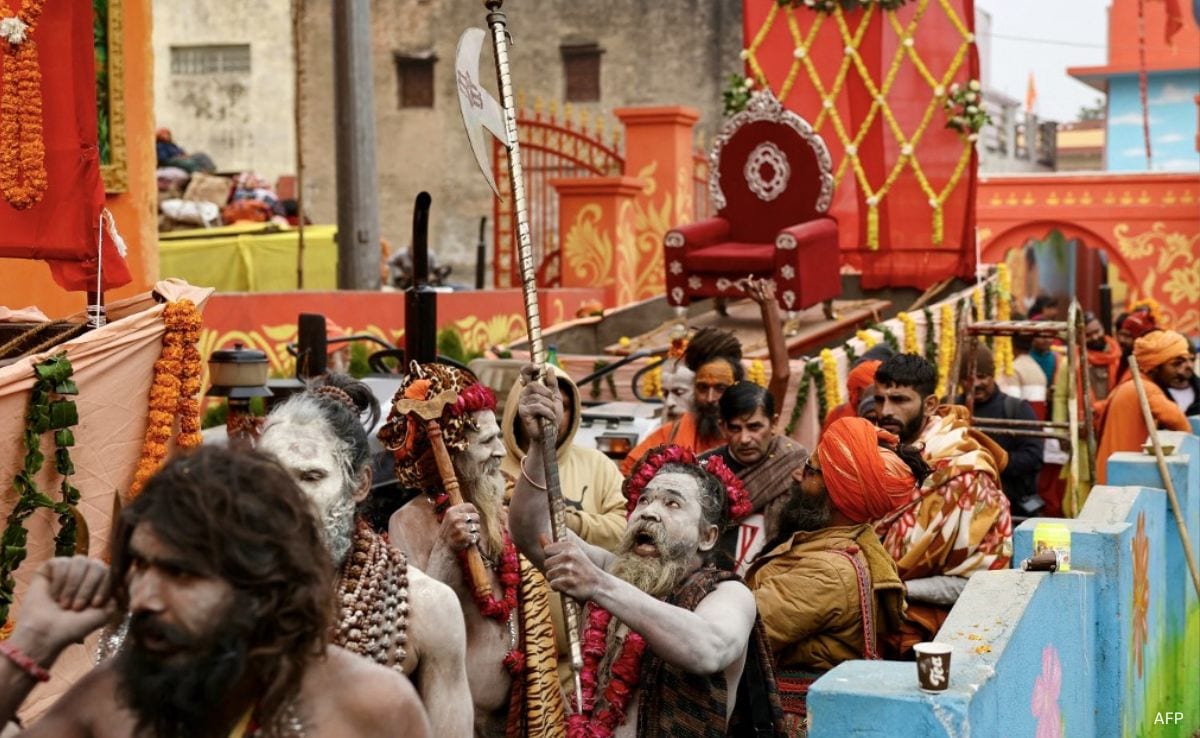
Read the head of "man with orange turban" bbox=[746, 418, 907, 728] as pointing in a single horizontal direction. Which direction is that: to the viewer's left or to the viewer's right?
to the viewer's left

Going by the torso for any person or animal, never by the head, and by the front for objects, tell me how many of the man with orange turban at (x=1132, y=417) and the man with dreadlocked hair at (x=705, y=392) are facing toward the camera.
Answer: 1

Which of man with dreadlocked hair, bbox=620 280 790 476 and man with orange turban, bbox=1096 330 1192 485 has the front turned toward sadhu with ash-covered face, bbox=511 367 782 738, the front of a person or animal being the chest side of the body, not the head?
the man with dreadlocked hair

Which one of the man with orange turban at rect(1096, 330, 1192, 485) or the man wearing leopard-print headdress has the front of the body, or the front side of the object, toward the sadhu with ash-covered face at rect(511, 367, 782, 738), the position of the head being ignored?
the man wearing leopard-print headdress

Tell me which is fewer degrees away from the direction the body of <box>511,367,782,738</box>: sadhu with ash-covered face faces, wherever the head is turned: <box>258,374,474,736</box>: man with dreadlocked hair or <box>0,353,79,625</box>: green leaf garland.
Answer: the man with dreadlocked hair

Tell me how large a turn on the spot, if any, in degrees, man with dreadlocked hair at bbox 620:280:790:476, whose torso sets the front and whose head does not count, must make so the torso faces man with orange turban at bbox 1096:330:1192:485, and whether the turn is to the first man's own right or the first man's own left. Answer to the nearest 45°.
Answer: approximately 135° to the first man's own left

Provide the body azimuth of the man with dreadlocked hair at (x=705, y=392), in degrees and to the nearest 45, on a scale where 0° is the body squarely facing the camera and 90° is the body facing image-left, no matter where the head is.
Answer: approximately 0°
